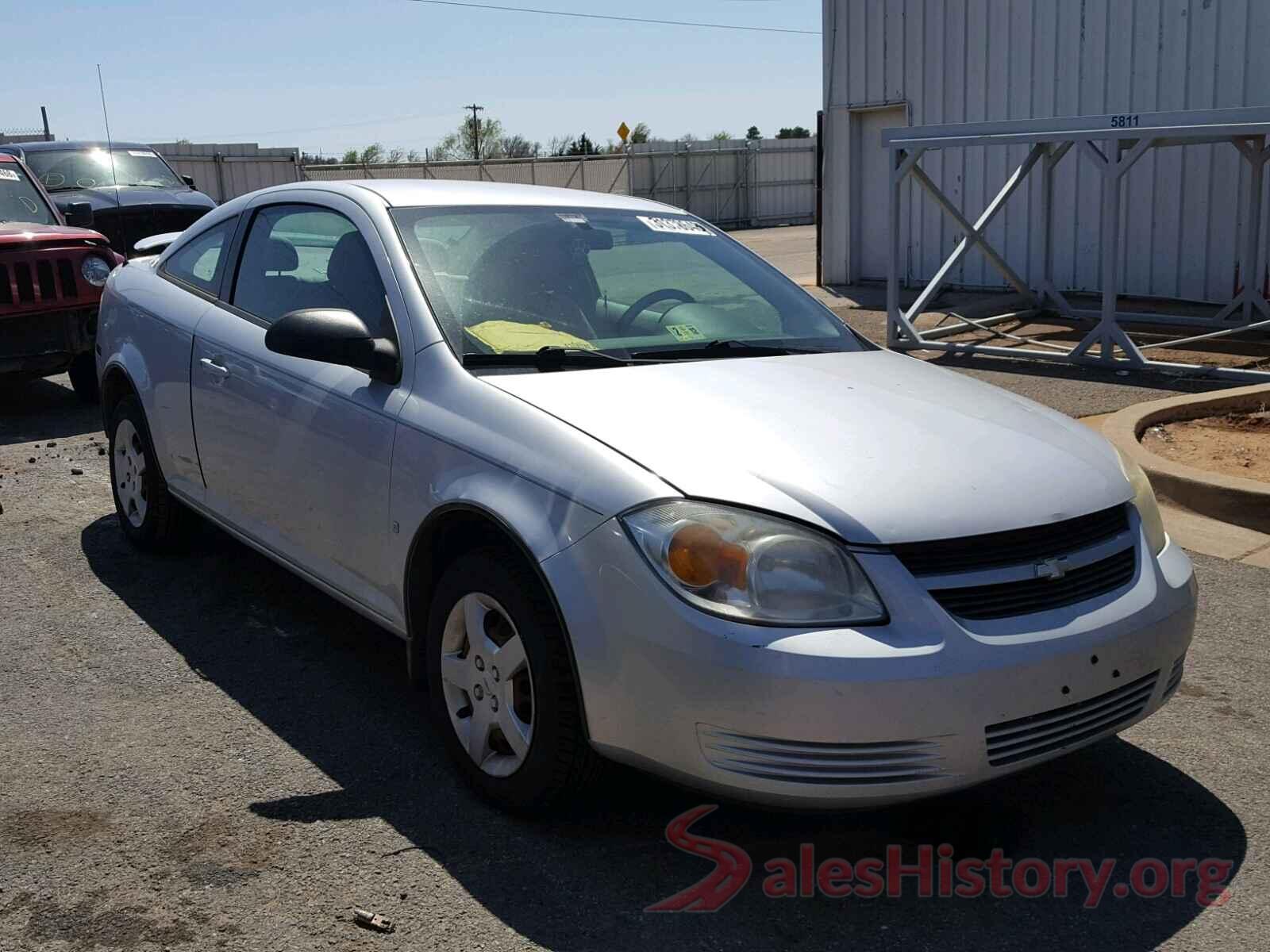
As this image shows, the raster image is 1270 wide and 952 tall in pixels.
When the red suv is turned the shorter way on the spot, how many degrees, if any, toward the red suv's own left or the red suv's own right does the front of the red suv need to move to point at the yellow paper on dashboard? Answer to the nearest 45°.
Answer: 0° — it already faces it

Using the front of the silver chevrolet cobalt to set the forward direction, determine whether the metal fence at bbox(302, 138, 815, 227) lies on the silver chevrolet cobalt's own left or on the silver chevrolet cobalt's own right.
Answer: on the silver chevrolet cobalt's own left

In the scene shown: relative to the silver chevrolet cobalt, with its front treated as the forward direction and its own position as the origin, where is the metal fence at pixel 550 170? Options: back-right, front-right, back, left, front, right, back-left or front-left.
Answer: back-left

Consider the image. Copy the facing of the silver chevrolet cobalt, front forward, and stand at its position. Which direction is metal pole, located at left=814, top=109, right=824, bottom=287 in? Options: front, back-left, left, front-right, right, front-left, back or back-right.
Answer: back-left

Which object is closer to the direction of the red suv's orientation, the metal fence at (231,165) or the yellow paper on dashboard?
the yellow paper on dashboard

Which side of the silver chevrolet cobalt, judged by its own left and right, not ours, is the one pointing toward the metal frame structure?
left

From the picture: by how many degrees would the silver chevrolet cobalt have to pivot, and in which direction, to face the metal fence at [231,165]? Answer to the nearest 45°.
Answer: approximately 135° to its left

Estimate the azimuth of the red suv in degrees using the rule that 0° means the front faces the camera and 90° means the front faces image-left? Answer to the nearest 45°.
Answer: approximately 0°

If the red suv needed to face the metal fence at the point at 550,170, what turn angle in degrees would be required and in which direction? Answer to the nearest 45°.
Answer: approximately 135° to its left

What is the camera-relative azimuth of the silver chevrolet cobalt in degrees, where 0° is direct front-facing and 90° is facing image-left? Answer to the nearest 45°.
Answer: approximately 315°

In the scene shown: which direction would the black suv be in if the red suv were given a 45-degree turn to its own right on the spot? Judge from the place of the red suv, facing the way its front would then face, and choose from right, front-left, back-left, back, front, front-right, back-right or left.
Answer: back-right
